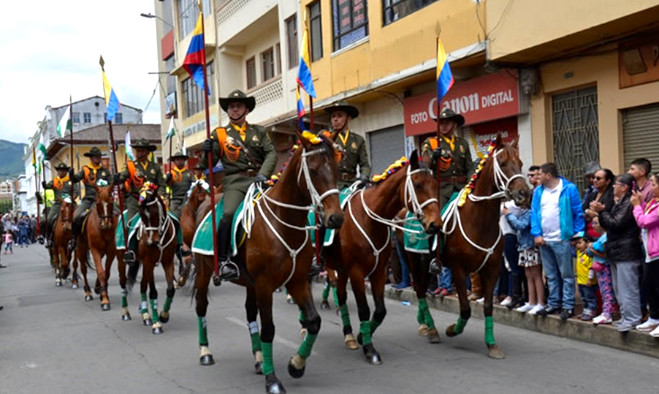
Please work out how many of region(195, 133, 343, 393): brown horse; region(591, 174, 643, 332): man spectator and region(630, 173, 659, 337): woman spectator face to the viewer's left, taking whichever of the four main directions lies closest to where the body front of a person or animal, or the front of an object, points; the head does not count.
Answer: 2

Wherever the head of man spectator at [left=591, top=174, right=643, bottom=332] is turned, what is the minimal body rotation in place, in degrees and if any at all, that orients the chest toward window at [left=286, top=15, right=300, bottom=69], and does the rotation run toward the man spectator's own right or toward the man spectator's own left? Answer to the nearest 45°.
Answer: approximately 45° to the man spectator's own right

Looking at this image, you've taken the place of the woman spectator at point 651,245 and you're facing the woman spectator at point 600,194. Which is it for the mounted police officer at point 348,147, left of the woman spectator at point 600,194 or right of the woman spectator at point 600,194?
left

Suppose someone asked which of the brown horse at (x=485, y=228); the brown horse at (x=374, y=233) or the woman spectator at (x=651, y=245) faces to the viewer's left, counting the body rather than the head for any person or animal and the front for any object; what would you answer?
the woman spectator

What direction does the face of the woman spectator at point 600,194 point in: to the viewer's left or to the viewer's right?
to the viewer's left

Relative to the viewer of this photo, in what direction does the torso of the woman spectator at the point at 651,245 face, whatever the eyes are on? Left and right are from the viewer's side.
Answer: facing to the left of the viewer

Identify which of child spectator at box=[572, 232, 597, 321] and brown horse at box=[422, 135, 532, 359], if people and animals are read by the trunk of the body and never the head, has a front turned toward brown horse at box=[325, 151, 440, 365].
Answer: the child spectator

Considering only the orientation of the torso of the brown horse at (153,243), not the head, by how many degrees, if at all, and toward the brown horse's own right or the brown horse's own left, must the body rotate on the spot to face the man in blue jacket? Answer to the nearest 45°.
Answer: approximately 45° to the brown horse's own left

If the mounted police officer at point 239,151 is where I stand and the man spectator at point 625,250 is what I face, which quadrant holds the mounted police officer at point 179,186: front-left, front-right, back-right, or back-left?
back-left

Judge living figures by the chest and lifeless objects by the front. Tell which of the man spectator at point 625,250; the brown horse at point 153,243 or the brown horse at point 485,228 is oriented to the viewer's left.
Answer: the man spectator

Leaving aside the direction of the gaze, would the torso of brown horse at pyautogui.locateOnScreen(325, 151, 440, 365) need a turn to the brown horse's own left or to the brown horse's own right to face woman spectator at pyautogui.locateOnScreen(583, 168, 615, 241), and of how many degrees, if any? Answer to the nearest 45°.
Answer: approximately 45° to the brown horse's own left
